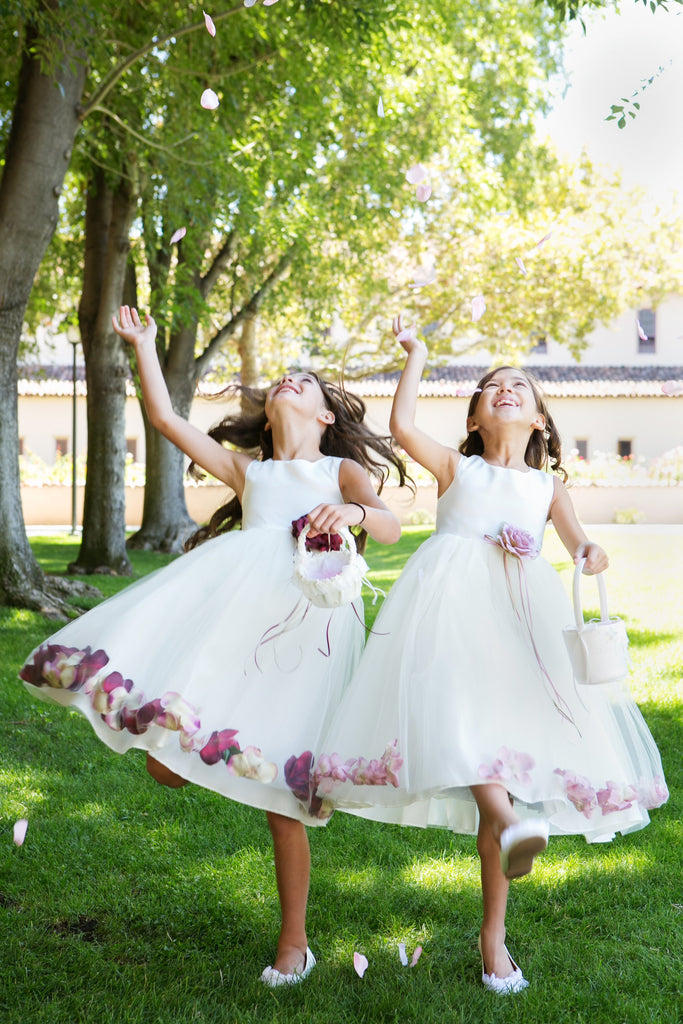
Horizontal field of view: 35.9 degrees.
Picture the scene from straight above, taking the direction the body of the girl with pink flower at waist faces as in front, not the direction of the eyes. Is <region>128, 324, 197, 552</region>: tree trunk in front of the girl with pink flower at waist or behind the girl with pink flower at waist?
behind

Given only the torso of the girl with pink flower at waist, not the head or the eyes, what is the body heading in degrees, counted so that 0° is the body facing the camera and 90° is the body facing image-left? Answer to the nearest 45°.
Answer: approximately 0°

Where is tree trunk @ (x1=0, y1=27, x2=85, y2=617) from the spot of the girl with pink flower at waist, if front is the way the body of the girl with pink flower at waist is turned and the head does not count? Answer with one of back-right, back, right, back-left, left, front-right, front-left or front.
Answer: back-right

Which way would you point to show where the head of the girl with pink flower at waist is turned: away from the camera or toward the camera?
toward the camera

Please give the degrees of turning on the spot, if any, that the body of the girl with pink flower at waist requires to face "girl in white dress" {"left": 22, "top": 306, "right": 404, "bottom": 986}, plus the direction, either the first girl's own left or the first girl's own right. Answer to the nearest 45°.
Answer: approximately 90° to the first girl's own right

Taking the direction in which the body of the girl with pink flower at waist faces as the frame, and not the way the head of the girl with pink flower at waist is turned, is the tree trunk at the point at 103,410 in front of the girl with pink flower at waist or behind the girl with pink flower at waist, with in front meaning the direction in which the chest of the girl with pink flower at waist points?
behind

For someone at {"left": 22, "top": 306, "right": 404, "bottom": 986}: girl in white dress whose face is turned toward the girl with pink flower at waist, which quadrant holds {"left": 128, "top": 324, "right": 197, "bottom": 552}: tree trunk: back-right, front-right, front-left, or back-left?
back-left

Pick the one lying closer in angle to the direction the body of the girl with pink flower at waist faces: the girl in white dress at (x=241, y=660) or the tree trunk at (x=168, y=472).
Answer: the girl in white dress

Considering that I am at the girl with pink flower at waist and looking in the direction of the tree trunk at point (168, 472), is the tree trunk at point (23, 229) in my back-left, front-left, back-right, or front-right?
front-left

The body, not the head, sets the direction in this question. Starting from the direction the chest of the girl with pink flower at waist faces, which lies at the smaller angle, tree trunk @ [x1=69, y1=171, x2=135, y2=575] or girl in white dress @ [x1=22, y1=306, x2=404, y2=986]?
the girl in white dress
